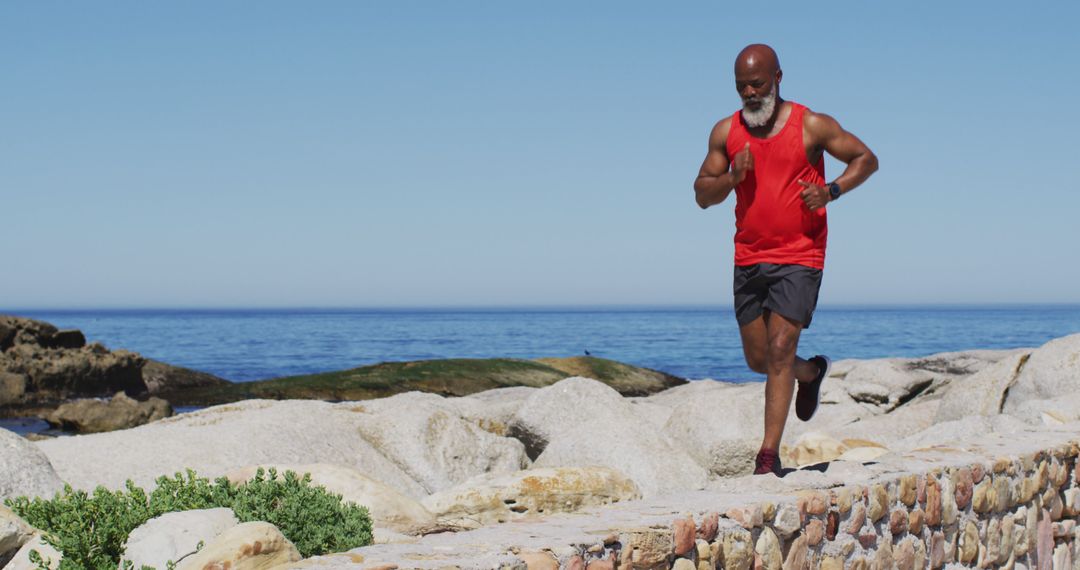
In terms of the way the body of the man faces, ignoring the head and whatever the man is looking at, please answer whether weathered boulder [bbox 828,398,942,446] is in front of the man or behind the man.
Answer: behind

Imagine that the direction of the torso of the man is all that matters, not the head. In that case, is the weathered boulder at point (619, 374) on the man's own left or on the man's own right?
on the man's own right

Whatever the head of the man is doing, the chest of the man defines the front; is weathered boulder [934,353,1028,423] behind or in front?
behind

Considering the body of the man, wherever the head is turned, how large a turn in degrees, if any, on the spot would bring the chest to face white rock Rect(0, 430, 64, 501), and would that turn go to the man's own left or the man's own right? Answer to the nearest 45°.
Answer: approximately 45° to the man's own right

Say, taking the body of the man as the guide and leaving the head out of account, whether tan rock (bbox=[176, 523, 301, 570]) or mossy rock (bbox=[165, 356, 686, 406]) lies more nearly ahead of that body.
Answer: the tan rock

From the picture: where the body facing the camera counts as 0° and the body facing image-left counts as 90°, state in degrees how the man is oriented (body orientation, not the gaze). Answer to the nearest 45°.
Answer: approximately 45°

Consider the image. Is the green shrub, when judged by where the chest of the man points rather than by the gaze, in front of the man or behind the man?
in front

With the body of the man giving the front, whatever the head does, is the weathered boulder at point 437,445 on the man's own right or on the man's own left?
on the man's own right

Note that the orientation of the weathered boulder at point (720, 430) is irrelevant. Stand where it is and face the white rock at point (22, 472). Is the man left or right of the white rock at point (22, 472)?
left

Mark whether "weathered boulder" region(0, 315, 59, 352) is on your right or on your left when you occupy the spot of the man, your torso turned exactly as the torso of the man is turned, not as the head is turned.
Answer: on your right

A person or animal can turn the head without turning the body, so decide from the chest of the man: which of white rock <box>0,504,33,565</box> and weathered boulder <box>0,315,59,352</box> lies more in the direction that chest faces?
the white rock
